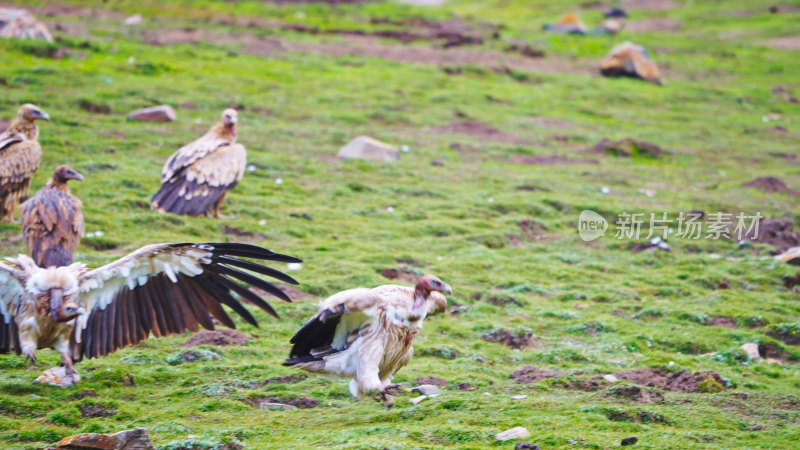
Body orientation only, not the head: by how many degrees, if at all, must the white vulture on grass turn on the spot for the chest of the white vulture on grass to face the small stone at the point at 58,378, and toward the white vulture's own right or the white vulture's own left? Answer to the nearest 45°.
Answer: approximately 135° to the white vulture's own right

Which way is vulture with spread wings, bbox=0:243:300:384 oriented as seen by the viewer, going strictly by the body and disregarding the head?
toward the camera

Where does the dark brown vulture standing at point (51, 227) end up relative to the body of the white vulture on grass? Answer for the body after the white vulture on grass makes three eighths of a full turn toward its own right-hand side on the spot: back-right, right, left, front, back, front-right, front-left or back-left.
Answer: front-right

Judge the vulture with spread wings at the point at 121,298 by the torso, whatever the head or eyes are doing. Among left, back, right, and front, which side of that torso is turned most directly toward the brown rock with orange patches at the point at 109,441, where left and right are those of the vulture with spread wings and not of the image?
front

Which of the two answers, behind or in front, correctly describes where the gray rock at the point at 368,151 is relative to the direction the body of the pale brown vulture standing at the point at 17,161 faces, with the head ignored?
in front

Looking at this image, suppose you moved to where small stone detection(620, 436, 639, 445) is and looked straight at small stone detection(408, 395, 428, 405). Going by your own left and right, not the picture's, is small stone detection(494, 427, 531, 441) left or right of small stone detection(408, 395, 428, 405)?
left

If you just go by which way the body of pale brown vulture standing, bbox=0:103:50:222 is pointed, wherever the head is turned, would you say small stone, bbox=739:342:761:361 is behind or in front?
in front

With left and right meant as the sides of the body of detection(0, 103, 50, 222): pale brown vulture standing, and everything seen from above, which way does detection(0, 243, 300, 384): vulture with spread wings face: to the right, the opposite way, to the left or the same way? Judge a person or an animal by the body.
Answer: to the right

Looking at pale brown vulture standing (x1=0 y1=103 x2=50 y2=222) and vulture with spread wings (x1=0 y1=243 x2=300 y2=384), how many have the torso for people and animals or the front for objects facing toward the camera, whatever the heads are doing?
1

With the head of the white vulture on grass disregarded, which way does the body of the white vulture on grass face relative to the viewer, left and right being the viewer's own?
facing the viewer and to the right of the viewer

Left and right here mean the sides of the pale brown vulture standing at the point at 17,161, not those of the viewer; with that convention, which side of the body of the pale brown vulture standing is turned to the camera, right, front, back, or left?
right

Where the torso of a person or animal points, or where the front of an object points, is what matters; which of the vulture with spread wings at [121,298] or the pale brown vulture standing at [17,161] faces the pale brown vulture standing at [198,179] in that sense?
the pale brown vulture standing at [17,161]

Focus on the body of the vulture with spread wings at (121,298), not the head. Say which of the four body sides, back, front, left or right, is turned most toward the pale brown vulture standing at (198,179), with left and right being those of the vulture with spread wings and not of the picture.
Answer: back
